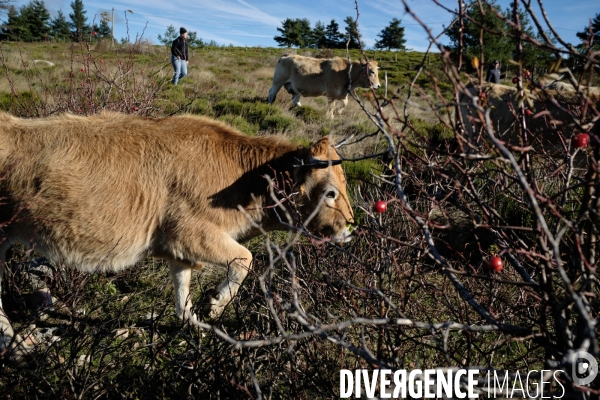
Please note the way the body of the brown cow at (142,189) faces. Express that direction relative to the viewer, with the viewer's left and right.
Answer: facing to the right of the viewer

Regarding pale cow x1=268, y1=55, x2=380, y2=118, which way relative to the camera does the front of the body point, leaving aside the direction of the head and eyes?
to the viewer's right

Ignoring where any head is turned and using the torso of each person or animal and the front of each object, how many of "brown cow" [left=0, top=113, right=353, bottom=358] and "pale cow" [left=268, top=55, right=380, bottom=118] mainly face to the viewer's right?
2

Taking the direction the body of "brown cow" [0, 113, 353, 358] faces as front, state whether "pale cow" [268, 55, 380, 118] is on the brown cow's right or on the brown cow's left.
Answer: on the brown cow's left
